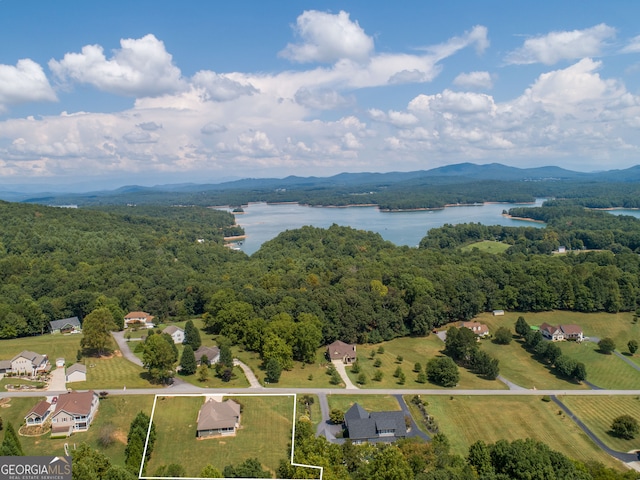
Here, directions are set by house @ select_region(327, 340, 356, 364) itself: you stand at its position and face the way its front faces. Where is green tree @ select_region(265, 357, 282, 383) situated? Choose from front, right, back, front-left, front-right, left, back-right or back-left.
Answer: front-right

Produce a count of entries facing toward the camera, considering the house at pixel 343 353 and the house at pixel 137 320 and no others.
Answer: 2

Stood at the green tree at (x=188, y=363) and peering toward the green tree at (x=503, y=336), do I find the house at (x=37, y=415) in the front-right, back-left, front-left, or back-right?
back-right

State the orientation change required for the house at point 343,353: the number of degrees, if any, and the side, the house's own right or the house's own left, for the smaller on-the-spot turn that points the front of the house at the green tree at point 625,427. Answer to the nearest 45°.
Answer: approximately 45° to the house's own left

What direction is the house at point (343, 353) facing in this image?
toward the camera

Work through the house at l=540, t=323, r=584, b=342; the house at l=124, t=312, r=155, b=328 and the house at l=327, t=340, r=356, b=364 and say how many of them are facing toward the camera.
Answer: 3

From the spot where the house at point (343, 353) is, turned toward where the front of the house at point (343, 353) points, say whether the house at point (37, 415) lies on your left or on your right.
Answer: on your right

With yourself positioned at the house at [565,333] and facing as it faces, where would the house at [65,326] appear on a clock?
the house at [65,326] is roughly at 2 o'clock from the house at [565,333].

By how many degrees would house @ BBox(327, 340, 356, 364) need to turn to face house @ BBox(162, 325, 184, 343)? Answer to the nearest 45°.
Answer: approximately 90° to its right

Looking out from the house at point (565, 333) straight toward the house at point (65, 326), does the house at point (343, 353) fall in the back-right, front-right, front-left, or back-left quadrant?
front-left

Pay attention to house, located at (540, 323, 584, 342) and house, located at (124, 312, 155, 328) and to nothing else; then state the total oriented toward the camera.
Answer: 2

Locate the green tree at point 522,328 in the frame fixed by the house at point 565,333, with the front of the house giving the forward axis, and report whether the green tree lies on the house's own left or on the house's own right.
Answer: on the house's own right

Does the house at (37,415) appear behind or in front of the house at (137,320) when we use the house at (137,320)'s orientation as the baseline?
in front

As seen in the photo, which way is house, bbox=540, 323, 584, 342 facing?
toward the camera
